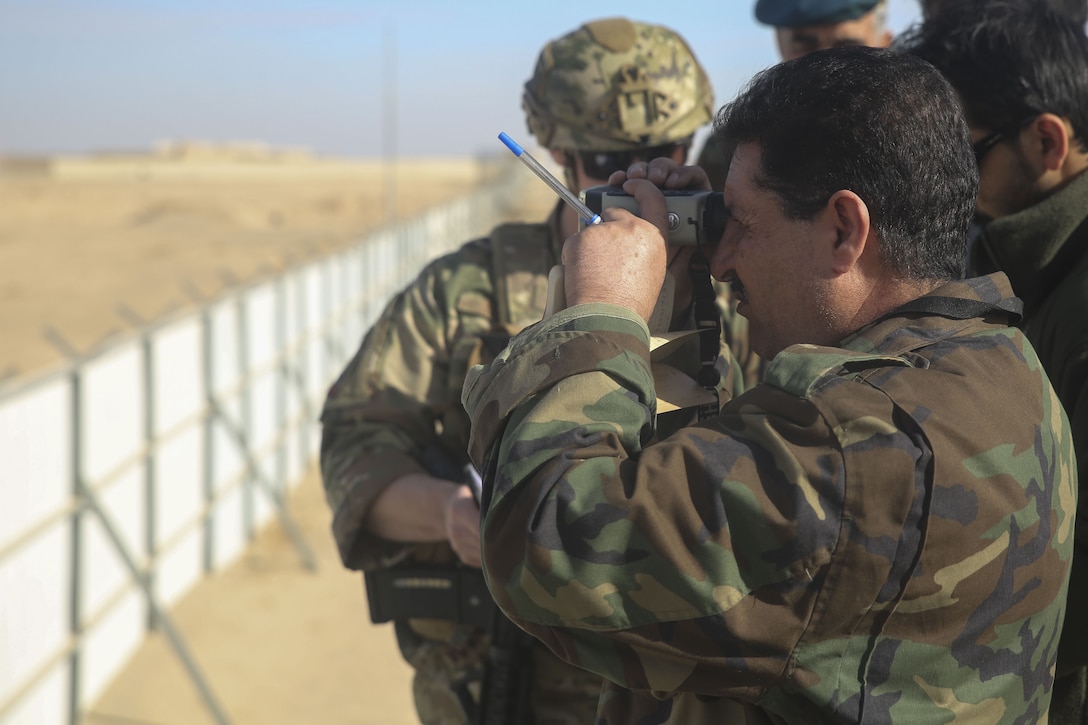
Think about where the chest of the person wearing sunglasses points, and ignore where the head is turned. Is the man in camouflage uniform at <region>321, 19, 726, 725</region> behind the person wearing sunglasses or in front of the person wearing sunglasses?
in front

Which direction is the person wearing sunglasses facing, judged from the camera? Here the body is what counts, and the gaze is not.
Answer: to the viewer's left

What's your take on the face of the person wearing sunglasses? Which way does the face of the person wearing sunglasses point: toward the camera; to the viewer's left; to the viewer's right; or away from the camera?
to the viewer's left

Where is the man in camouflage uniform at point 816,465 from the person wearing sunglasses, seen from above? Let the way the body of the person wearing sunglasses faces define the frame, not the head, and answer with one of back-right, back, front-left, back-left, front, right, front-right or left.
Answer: left
